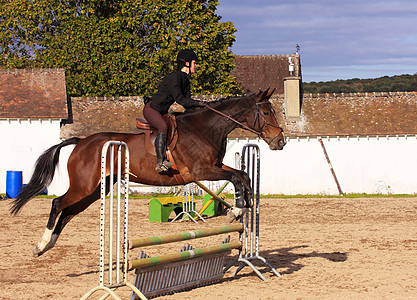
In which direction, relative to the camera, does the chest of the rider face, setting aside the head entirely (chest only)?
to the viewer's right

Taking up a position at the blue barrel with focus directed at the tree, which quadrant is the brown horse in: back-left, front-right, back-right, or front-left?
back-right

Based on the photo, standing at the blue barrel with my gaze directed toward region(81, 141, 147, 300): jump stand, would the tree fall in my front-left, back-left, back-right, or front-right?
back-left

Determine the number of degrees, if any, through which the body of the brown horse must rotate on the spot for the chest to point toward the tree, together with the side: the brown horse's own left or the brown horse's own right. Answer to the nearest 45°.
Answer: approximately 90° to the brown horse's own left

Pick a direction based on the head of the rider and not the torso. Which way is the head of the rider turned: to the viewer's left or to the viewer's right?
to the viewer's right

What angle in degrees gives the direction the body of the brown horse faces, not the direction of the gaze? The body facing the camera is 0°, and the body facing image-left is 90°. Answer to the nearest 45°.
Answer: approximately 270°

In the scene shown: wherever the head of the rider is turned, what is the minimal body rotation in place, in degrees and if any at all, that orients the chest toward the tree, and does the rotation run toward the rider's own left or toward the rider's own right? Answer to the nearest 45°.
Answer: approximately 90° to the rider's own left
